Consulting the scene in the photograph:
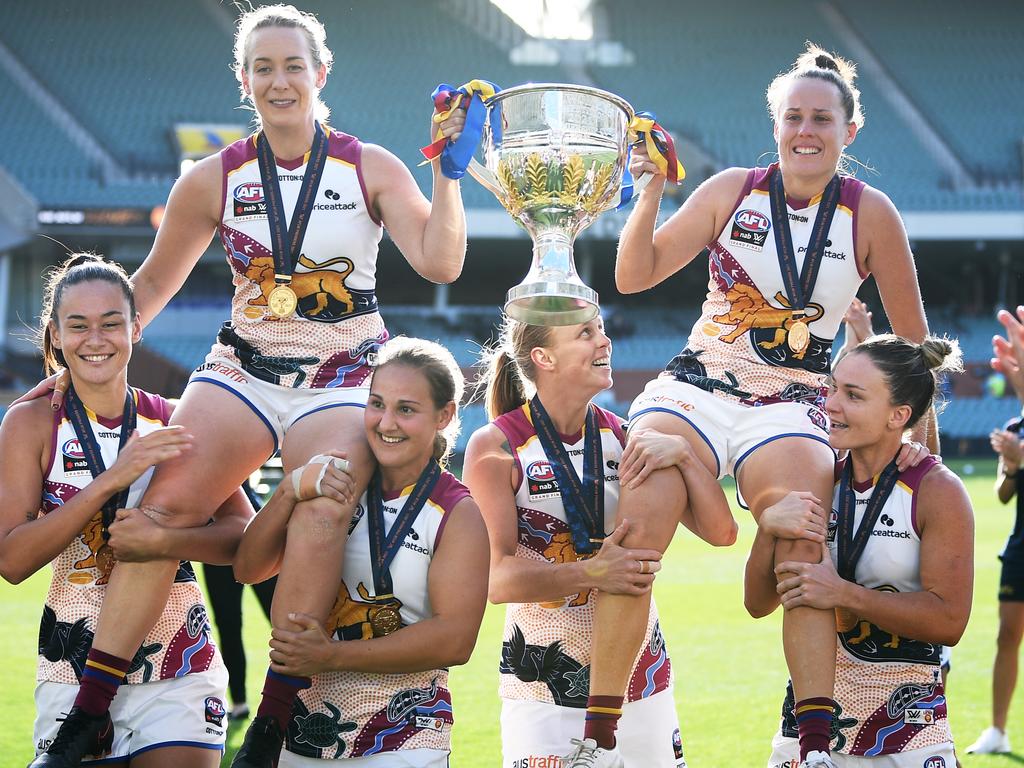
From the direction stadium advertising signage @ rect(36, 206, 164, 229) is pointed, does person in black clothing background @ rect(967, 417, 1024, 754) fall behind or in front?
in front

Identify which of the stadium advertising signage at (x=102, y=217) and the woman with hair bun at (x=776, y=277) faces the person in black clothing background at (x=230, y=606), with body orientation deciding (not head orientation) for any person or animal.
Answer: the stadium advertising signage

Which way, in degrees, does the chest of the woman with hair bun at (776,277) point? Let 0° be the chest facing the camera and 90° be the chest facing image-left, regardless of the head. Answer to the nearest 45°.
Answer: approximately 0°

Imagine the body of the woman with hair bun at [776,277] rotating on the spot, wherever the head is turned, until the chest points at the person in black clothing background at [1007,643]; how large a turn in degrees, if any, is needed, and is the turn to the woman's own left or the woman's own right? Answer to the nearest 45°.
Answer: approximately 135° to the woman's own left

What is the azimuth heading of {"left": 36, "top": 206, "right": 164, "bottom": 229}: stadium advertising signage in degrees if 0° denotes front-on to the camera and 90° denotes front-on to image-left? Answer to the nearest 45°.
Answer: approximately 0°

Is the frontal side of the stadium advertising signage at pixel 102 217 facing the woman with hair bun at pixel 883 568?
yes

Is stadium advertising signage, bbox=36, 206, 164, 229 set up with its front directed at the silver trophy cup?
yes

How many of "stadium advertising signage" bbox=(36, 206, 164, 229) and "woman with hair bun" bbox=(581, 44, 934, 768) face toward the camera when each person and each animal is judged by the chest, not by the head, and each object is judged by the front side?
2

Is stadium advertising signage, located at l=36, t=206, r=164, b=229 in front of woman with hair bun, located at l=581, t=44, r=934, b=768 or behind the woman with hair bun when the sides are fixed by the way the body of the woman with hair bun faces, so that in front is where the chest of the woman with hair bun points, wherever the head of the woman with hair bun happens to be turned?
behind

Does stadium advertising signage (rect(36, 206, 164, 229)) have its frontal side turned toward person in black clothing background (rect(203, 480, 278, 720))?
yes

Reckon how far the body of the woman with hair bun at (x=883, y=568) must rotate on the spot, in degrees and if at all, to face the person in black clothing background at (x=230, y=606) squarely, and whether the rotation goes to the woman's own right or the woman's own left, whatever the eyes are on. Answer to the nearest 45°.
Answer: approximately 90° to the woman's own right
